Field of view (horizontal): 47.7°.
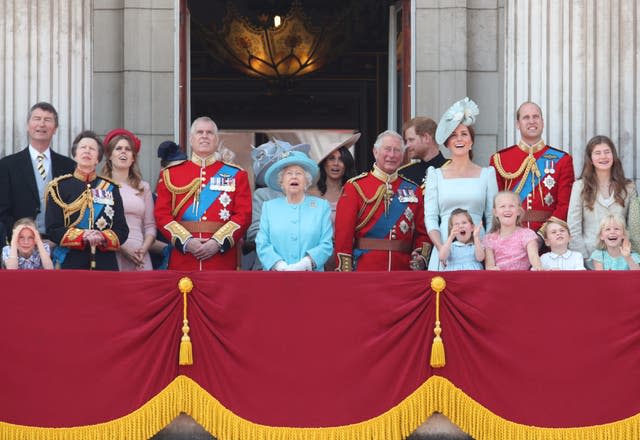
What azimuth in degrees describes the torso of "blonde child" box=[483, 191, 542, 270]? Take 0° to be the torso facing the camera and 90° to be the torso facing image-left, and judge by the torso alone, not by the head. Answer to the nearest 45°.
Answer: approximately 0°

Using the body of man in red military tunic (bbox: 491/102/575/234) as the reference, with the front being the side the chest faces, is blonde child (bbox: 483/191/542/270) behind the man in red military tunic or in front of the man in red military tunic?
in front

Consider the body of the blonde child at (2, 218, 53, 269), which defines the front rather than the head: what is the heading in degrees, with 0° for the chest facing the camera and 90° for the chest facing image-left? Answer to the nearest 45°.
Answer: approximately 0°

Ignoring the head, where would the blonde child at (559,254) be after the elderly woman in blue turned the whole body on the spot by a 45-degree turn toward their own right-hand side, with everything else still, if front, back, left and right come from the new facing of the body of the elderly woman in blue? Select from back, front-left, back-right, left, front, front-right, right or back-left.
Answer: back-left

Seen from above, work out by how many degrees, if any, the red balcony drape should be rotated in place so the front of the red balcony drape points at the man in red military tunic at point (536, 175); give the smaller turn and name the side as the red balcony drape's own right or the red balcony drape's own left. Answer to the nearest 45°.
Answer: approximately 135° to the red balcony drape's own left

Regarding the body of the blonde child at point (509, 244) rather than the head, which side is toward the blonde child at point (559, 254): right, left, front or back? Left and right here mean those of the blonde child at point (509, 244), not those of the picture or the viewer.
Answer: left

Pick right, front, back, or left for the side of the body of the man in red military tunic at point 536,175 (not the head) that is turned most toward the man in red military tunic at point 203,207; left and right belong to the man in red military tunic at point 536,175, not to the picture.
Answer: right

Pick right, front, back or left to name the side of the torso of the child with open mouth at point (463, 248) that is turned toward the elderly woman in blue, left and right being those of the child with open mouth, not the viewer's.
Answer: right
